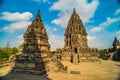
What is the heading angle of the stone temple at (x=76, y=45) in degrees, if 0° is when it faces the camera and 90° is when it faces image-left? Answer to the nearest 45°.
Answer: approximately 0°

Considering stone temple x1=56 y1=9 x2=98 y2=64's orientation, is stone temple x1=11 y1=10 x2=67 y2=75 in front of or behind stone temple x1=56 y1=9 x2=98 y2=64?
in front
